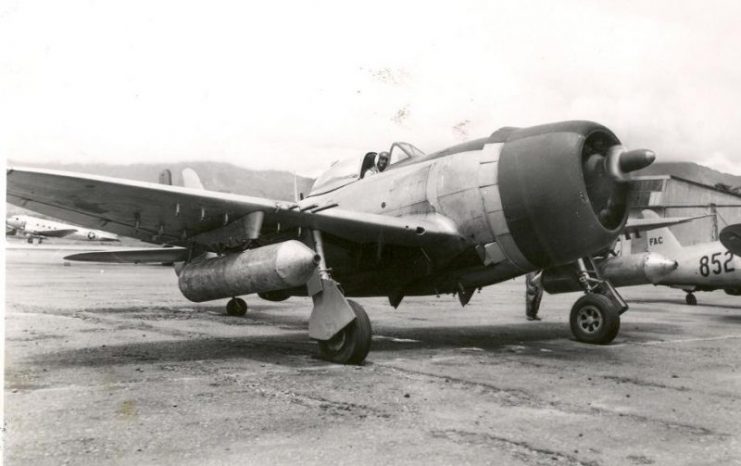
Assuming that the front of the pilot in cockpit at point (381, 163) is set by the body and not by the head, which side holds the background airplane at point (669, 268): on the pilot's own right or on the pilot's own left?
on the pilot's own left

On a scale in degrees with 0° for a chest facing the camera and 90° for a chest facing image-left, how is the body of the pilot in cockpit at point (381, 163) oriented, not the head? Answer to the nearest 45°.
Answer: approximately 315°

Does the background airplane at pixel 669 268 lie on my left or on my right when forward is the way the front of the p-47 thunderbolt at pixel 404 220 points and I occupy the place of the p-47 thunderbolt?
on my left
